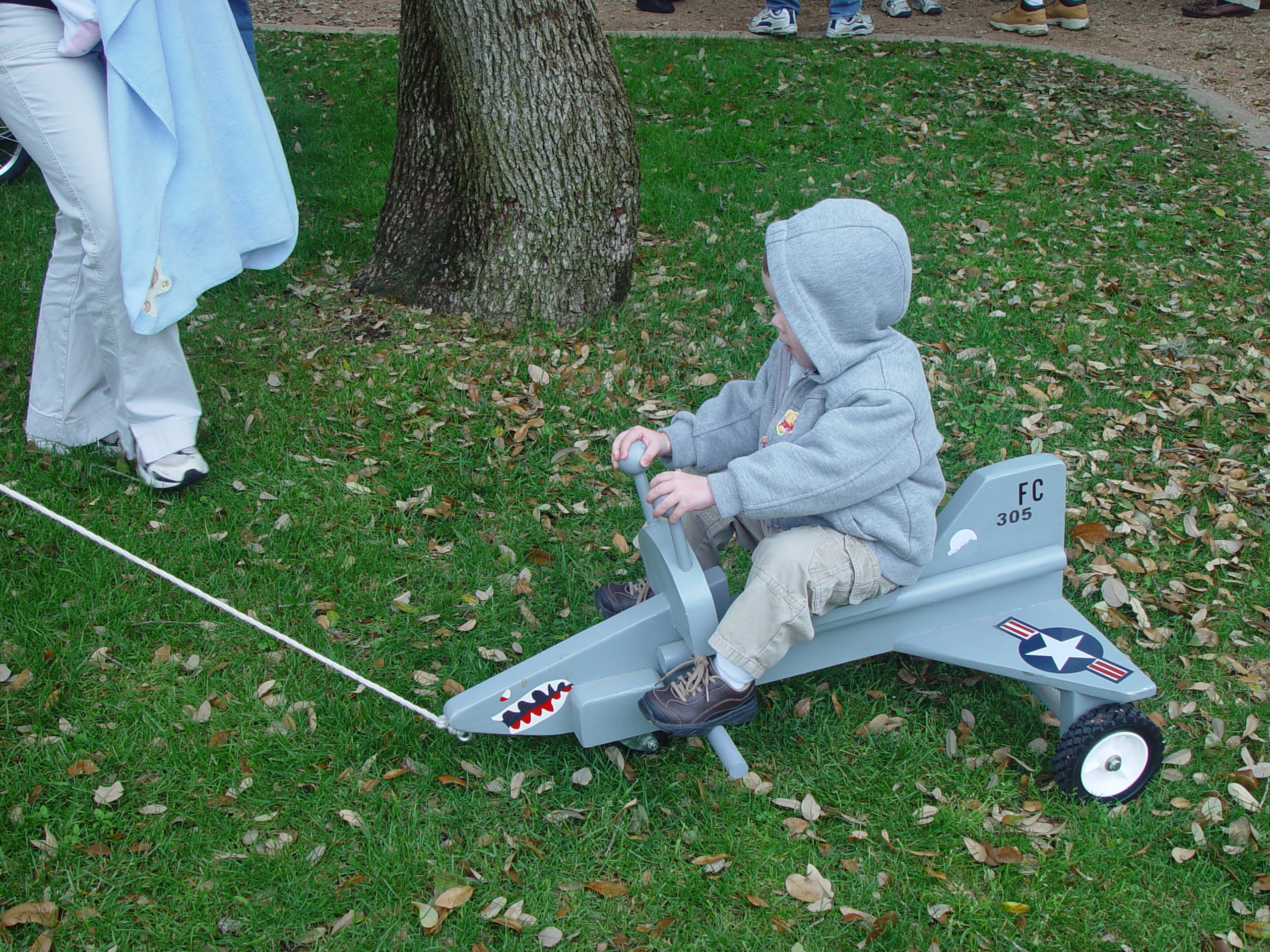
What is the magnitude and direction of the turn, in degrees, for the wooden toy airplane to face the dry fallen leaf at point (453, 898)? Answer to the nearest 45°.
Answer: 0° — it already faces it

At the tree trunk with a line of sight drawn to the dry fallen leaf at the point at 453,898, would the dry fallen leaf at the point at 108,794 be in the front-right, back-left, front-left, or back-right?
front-right

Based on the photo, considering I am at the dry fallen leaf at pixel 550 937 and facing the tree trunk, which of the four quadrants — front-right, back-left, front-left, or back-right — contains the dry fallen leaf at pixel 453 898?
front-left

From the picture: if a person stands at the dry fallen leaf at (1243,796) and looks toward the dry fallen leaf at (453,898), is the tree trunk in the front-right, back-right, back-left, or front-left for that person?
front-right

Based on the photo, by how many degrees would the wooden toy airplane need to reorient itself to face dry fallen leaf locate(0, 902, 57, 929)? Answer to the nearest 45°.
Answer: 0° — it already faces it

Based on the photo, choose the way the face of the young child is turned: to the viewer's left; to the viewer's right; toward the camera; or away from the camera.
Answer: to the viewer's left

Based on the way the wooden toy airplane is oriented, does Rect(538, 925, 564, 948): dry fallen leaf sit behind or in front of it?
in front

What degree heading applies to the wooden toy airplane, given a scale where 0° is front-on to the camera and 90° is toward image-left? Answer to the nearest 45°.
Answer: approximately 45°

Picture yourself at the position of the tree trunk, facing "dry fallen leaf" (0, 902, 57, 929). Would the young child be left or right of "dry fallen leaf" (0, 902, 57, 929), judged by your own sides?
left

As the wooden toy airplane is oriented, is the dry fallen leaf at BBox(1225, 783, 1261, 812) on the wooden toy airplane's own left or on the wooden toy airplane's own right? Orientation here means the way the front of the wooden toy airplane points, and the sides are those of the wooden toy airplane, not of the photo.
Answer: on the wooden toy airplane's own left

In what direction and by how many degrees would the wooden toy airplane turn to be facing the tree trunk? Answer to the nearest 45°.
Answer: approximately 90° to its right
